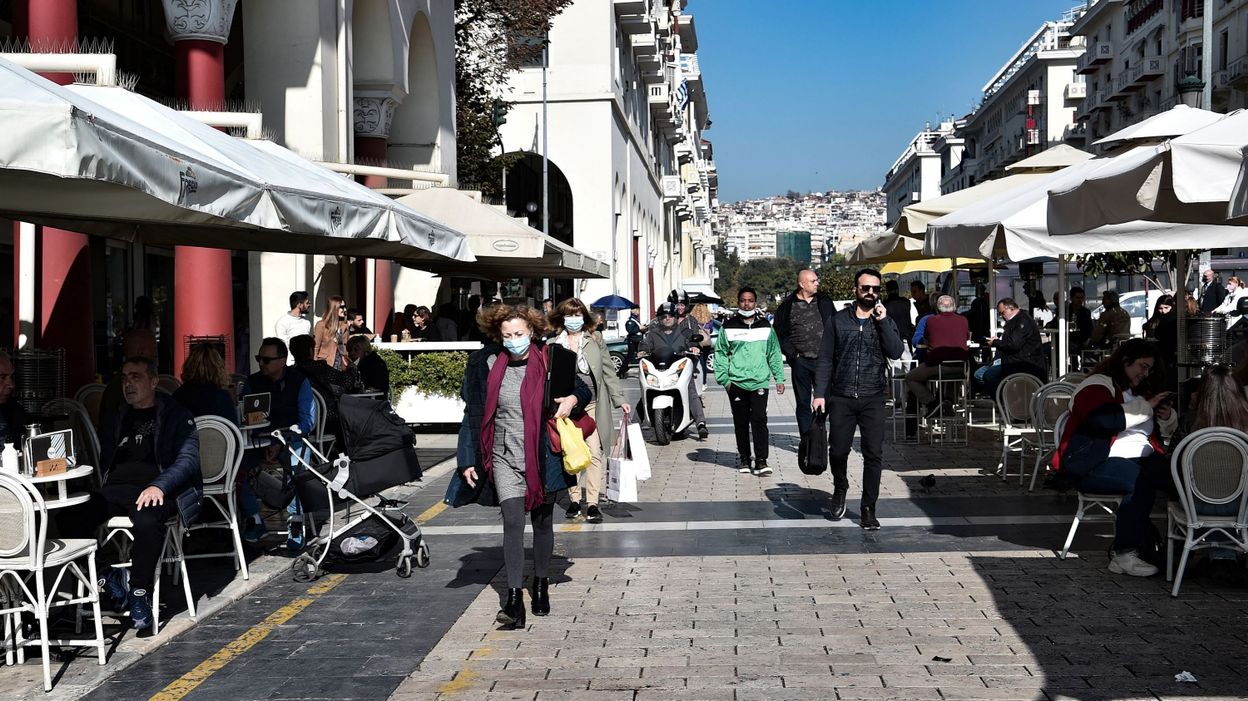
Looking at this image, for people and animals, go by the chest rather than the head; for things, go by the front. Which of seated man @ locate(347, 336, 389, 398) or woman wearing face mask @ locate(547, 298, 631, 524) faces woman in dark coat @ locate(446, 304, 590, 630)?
the woman wearing face mask

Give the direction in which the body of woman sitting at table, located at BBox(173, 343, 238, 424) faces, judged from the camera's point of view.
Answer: away from the camera

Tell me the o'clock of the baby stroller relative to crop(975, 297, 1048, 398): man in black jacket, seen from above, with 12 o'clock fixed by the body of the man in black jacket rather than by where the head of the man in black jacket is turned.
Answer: The baby stroller is roughly at 10 o'clock from the man in black jacket.

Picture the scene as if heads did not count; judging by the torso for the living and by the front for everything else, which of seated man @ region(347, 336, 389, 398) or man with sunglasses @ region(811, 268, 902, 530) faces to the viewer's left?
the seated man

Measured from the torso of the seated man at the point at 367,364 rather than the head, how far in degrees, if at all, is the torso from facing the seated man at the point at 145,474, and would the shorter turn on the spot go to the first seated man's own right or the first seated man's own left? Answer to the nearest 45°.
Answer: approximately 90° to the first seated man's own left

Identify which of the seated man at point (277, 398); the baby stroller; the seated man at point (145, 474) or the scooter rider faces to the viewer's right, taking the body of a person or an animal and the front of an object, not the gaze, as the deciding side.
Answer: the baby stroller

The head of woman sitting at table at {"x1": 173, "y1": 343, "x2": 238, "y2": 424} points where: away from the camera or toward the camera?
away from the camera
